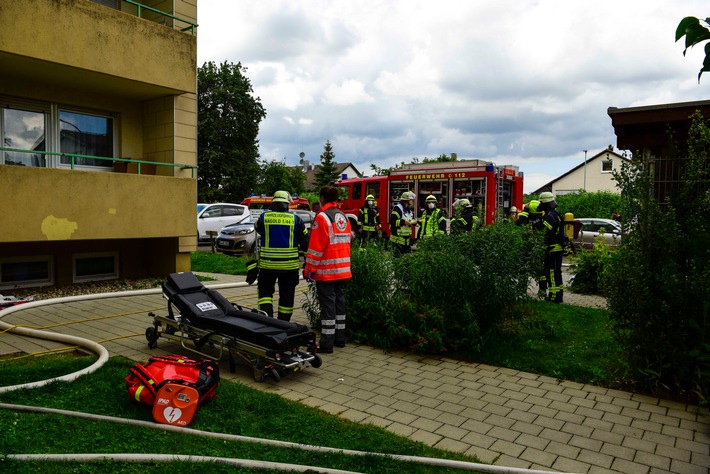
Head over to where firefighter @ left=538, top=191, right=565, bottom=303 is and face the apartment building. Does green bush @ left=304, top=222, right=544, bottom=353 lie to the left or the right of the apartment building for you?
left

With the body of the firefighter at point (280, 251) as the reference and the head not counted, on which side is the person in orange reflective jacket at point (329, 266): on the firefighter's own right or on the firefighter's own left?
on the firefighter's own right

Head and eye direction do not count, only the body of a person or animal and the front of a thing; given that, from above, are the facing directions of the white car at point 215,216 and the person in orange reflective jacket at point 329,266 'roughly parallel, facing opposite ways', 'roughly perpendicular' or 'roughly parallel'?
roughly perpendicular

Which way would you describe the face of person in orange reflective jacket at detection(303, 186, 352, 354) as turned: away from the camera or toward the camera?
away from the camera

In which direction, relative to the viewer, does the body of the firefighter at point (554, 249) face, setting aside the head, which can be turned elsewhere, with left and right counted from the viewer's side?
facing to the left of the viewer

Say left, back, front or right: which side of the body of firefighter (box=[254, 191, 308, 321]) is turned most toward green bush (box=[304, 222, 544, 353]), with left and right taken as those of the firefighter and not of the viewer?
right

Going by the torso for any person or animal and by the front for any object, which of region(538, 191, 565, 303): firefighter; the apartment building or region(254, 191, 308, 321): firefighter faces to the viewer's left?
region(538, 191, 565, 303): firefighter

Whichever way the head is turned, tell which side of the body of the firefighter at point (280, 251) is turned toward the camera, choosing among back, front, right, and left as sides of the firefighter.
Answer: back

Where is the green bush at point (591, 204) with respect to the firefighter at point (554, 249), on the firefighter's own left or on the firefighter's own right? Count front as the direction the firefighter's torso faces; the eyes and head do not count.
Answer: on the firefighter's own right

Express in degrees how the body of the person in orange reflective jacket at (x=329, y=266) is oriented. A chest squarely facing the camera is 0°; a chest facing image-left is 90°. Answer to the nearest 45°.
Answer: approximately 135°
